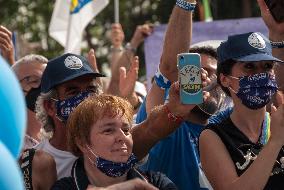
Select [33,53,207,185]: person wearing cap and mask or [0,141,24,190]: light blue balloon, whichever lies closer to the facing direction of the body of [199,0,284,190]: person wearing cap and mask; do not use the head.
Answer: the light blue balloon

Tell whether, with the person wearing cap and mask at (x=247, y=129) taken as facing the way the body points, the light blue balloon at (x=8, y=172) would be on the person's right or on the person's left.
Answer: on the person's right

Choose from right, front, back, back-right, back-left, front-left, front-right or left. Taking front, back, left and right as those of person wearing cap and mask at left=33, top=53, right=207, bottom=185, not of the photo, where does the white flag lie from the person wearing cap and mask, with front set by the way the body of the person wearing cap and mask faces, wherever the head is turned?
back-left

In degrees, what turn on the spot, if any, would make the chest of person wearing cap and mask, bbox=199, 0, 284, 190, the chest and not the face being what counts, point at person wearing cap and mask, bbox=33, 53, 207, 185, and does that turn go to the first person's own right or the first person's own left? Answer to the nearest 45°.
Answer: approximately 135° to the first person's own right

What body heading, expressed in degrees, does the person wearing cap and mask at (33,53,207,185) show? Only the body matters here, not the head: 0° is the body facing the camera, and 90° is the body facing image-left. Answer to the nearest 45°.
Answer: approximately 315°
